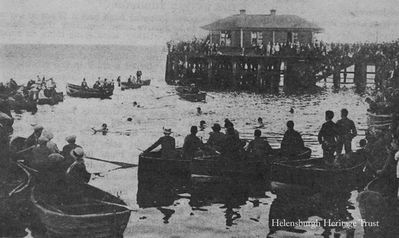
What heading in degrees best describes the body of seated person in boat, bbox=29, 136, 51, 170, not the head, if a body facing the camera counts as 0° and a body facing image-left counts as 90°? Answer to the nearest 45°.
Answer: approximately 225°

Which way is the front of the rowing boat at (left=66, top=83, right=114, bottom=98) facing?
to the viewer's left

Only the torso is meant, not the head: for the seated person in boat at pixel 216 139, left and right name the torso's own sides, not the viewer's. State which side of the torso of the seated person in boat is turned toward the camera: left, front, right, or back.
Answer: back

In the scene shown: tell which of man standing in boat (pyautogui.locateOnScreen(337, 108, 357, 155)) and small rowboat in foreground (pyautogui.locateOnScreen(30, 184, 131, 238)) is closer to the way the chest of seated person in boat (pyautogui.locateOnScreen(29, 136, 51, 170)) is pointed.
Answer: the man standing in boat

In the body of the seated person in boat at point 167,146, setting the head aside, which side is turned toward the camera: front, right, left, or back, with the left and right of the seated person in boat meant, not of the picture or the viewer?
back

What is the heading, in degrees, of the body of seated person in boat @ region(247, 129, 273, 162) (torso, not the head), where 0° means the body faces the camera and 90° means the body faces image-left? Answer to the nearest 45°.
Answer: approximately 180°

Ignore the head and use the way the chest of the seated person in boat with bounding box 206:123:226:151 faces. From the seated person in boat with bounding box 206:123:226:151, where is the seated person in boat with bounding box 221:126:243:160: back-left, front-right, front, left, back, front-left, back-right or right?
back-right
